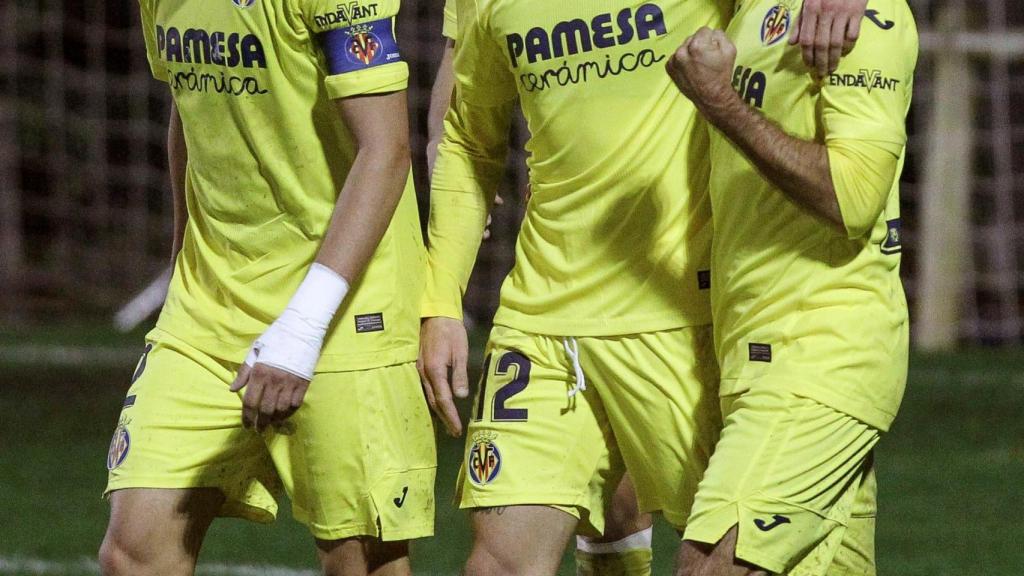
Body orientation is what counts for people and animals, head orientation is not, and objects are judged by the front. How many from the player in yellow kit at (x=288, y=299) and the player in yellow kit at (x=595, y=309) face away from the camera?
0

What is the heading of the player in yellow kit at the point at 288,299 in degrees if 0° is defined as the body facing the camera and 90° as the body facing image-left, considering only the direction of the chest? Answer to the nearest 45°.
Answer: approximately 45°

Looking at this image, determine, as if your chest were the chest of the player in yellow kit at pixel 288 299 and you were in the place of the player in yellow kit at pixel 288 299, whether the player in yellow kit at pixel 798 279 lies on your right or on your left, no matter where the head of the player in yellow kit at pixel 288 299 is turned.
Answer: on your left

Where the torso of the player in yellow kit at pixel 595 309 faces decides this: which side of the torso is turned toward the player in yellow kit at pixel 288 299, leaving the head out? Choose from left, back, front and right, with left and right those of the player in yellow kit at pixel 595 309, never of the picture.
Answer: right

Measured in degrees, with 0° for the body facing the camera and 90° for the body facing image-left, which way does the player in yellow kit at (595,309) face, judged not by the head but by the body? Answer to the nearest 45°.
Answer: approximately 0°
